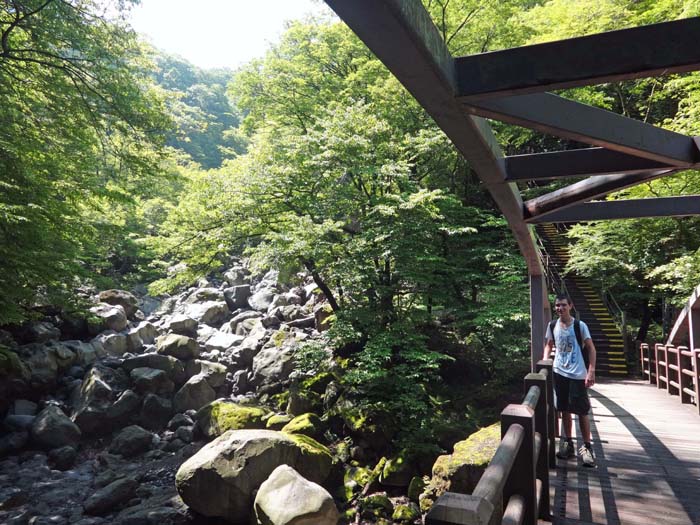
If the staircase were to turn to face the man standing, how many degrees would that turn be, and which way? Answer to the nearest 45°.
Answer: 0° — it already faces them

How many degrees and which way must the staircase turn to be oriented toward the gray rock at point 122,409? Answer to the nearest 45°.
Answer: approximately 45° to its right

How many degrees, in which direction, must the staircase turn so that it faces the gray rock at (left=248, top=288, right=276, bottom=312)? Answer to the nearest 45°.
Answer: approximately 90° to its right

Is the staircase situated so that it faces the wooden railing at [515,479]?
yes

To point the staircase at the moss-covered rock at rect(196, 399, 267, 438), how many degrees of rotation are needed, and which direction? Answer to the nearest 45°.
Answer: approximately 45° to its right

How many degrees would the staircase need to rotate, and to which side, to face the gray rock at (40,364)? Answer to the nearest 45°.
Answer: approximately 45° to its right

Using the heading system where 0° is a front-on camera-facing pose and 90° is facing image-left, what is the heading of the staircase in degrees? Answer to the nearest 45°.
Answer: approximately 0°

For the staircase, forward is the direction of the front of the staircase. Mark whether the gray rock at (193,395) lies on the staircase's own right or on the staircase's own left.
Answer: on the staircase's own right

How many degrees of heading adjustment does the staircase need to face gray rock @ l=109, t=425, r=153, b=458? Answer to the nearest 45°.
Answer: approximately 45° to its right
